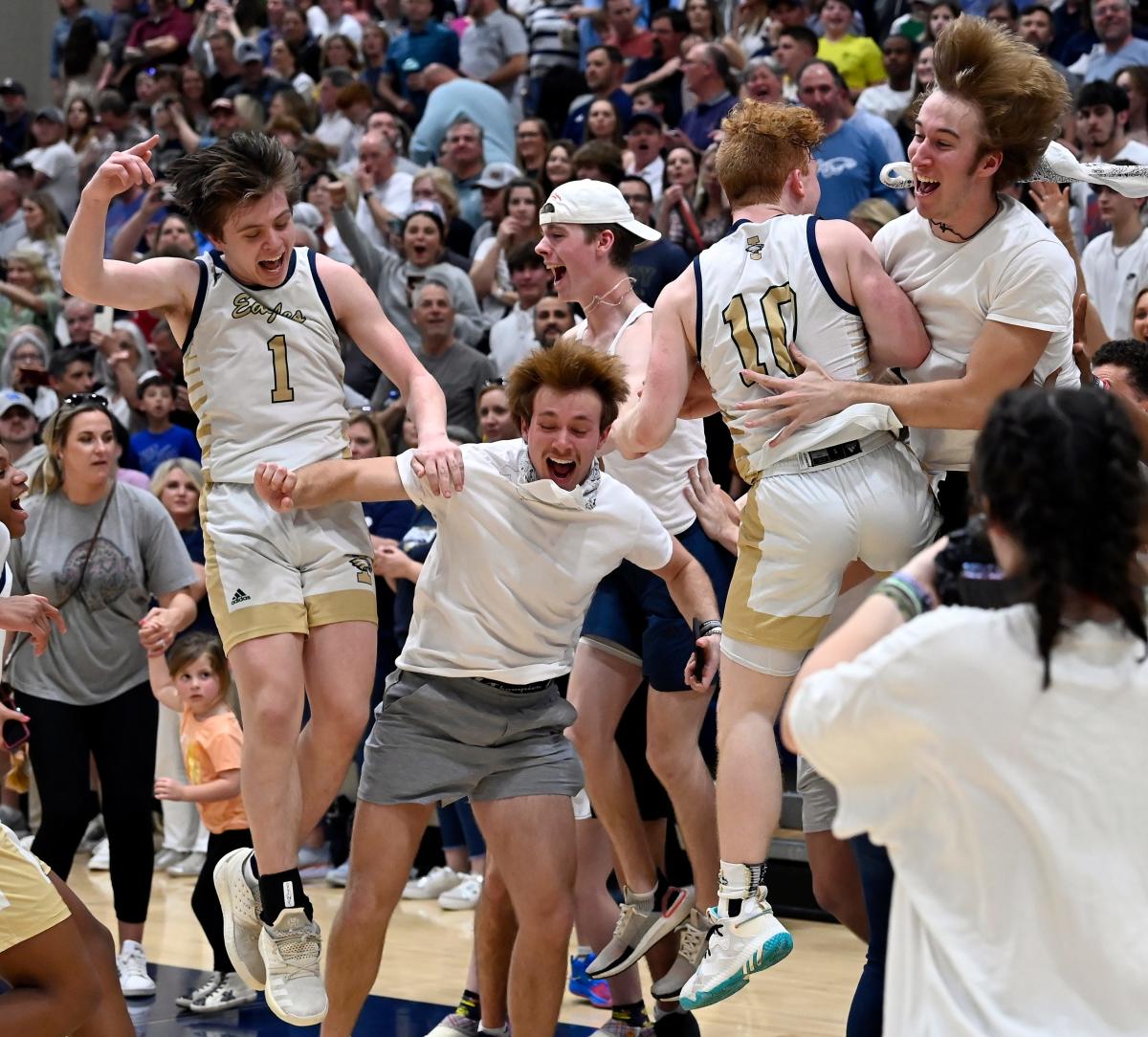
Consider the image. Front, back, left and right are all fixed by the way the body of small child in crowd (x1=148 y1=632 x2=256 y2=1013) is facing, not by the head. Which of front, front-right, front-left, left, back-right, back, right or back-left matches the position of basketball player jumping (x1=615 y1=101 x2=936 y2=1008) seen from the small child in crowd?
left

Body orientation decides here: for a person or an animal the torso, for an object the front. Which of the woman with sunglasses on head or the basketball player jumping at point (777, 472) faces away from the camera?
the basketball player jumping

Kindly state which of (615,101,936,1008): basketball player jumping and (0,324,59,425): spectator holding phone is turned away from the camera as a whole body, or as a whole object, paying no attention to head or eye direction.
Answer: the basketball player jumping

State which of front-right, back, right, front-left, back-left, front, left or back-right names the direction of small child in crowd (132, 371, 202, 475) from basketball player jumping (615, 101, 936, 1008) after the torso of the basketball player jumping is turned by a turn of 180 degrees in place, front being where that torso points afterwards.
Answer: back-right

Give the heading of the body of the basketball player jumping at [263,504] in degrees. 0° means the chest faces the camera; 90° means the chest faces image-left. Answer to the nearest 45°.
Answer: approximately 0°

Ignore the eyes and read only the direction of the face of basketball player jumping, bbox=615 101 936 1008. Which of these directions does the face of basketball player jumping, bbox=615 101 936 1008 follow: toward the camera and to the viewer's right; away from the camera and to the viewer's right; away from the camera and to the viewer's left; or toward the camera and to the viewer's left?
away from the camera and to the viewer's right

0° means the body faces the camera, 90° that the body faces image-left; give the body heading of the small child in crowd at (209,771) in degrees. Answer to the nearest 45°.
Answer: approximately 45°

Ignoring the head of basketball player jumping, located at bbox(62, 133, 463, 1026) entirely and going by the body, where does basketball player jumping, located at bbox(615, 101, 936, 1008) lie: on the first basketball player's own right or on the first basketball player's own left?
on the first basketball player's own left

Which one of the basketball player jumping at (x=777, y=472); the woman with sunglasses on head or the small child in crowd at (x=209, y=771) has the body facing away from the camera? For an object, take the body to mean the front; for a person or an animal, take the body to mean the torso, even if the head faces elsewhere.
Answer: the basketball player jumping

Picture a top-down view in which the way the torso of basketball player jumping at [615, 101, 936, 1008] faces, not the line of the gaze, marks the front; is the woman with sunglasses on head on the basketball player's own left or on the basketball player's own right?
on the basketball player's own left
